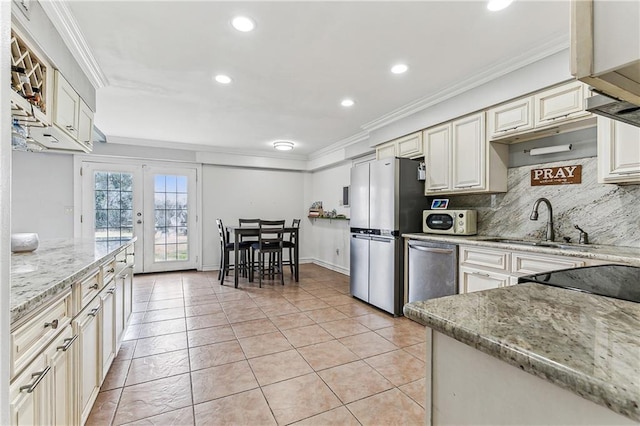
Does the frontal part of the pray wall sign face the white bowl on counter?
yes

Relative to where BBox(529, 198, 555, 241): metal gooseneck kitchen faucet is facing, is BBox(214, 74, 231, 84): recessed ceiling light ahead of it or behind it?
ahead

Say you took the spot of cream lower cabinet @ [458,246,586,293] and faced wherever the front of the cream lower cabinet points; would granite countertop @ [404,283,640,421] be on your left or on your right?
on your left

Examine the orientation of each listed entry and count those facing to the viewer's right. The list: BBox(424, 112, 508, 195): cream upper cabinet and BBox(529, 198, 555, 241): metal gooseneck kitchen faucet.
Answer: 0

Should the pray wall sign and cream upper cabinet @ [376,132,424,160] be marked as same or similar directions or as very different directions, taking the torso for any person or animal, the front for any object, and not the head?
same or similar directions

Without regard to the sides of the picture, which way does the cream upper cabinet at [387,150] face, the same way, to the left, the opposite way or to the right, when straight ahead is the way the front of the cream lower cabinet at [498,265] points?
the same way

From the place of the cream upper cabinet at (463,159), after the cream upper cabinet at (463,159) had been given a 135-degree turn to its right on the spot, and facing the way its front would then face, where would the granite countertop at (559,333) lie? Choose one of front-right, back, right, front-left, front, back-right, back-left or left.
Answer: back

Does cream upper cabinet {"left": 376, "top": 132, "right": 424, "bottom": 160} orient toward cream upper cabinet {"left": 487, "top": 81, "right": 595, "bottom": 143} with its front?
no

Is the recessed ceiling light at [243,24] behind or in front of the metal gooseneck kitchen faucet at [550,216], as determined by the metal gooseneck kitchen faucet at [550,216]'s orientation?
in front

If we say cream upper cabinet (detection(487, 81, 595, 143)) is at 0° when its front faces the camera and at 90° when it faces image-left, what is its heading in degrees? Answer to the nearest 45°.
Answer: approximately 45°

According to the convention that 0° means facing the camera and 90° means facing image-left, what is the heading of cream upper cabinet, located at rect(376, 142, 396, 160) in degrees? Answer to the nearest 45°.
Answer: approximately 45°

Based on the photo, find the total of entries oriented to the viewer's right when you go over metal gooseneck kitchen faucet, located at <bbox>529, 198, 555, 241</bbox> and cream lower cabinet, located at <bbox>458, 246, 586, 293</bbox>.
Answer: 0

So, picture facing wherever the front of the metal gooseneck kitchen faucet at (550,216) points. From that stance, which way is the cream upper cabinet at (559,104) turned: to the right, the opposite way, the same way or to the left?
the same way

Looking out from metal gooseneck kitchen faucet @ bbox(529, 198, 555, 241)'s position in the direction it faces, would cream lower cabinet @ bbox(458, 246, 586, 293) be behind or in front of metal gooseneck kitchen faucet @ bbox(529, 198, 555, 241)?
in front
